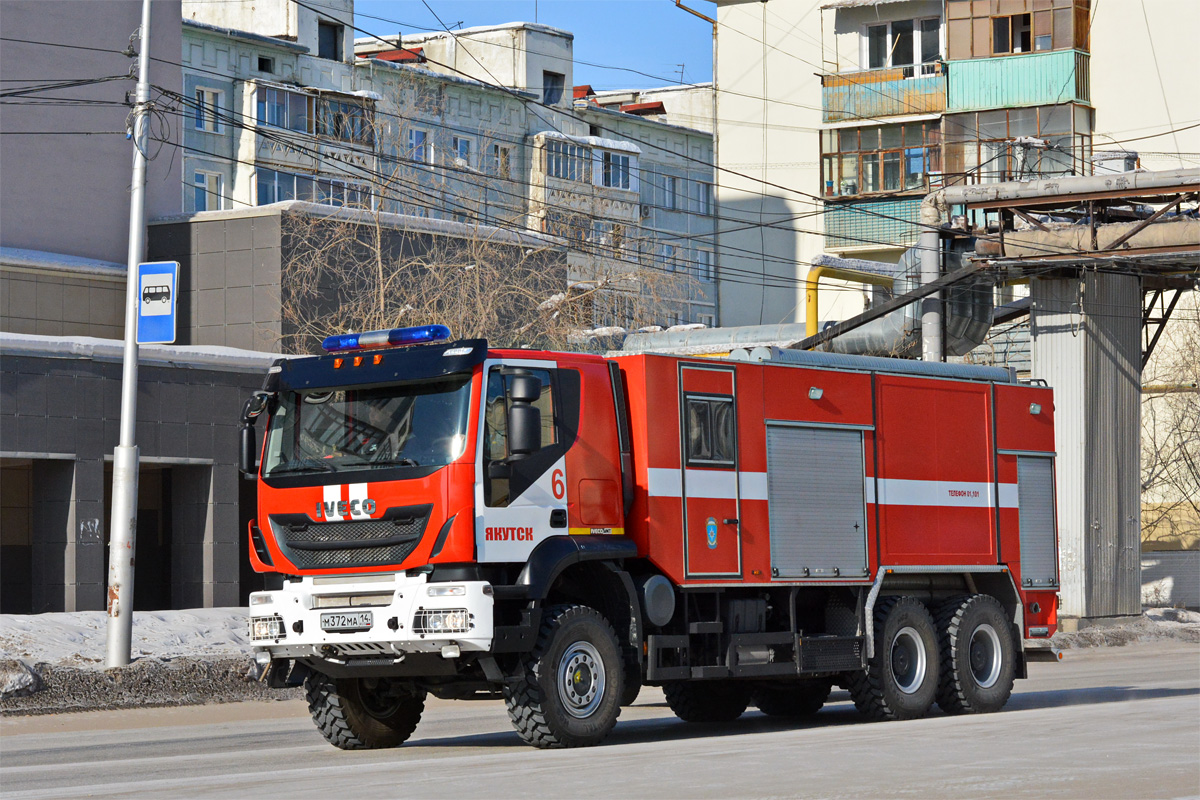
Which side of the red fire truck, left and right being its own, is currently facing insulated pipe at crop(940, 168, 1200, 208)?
back

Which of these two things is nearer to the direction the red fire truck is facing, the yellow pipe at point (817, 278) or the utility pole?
the utility pole

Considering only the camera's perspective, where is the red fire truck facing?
facing the viewer and to the left of the viewer

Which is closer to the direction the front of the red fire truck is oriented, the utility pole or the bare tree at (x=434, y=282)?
the utility pole

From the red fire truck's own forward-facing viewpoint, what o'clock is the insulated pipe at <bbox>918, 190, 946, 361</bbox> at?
The insulated pipe is roughly at 5 o'clock from the red fire truck.

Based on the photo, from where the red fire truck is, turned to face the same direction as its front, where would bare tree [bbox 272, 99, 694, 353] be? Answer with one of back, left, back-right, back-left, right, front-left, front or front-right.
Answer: back-right

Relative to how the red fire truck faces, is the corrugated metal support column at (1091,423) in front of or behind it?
behind
